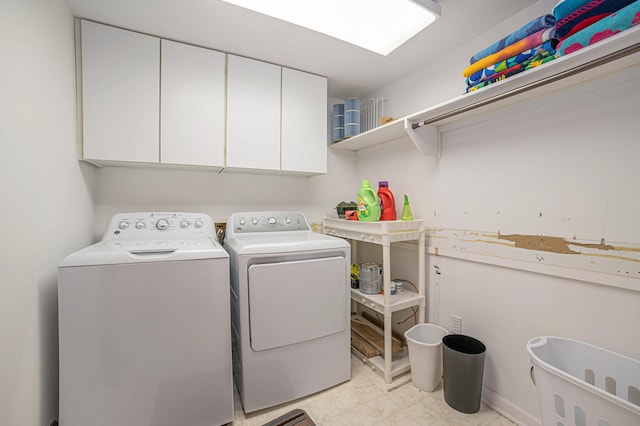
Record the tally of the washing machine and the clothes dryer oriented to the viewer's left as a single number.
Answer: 0

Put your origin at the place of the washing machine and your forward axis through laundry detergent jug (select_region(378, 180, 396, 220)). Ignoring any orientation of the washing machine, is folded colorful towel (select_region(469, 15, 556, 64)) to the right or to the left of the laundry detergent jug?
right

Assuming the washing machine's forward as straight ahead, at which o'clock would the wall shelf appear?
The wall shelf is roughly at 10 o'clock from the washing machine.

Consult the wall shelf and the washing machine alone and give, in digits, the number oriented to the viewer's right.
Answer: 0

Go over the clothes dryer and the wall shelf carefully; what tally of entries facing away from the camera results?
0

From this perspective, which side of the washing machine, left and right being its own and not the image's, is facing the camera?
front

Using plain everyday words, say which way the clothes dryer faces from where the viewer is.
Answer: facing the viewer and to the right of the viewer

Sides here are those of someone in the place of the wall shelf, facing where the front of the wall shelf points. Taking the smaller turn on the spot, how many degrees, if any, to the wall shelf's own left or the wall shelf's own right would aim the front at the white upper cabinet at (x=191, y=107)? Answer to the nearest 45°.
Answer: approximately 45° to the wall shelf's own right

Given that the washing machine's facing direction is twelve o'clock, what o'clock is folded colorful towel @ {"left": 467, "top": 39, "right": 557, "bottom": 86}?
The folded colorful towel is roughly at 10 o'clock from the washing machine.

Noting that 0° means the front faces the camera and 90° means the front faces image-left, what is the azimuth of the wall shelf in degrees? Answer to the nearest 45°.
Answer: approximately 45°

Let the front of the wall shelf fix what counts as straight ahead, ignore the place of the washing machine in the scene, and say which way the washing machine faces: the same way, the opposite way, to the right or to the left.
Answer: to the left
